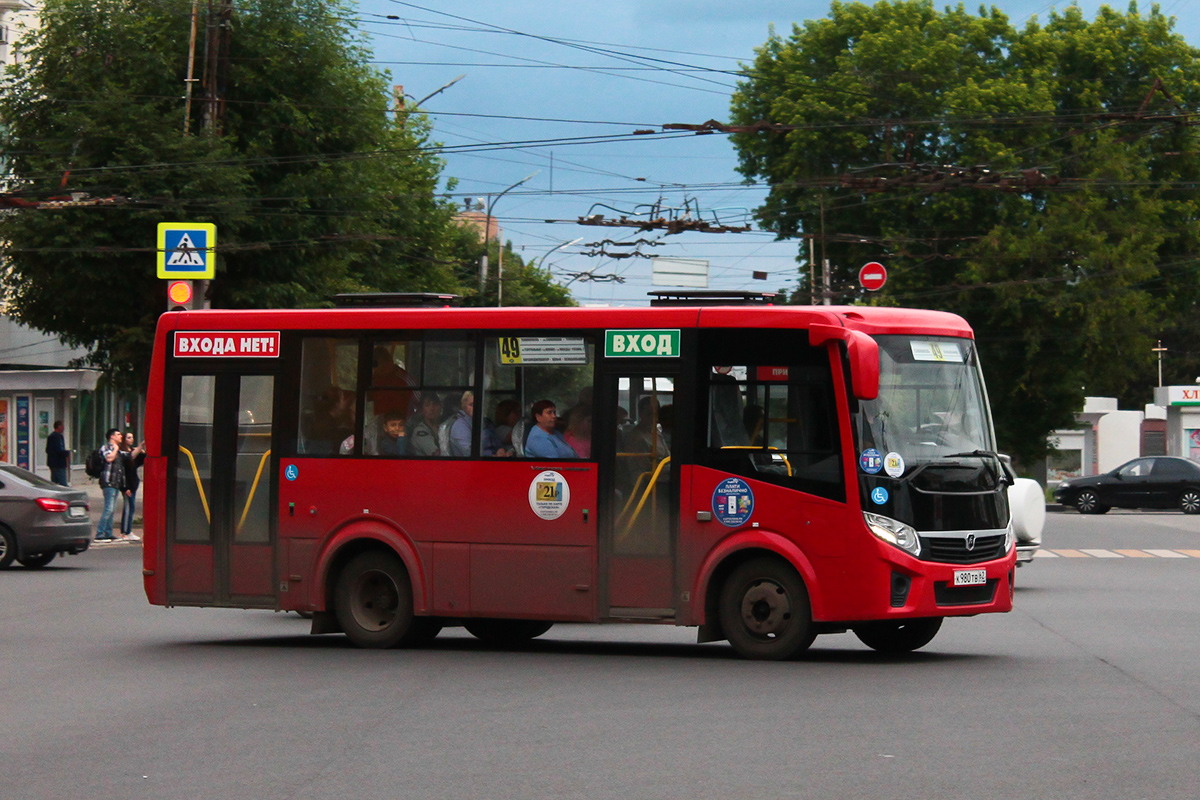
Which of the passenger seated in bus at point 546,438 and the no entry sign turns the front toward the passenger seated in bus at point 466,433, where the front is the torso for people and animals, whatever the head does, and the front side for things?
the no entry sign

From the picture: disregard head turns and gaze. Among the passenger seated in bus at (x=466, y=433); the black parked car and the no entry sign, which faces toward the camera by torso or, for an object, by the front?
the no entry sign

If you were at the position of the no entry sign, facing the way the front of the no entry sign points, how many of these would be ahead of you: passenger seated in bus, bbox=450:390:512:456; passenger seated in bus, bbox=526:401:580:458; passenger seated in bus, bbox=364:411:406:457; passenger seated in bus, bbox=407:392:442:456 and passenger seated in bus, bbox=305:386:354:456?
5

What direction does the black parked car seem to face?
to the viewer's left

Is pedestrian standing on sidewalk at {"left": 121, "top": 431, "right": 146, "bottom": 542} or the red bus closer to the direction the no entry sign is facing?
the red bus

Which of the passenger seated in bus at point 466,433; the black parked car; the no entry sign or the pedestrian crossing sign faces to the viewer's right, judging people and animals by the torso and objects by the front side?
the passenger seated in bus

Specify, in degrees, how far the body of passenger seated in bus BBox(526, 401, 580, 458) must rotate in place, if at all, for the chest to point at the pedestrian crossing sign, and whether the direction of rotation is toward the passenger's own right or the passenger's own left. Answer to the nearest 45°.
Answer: approximately 180°

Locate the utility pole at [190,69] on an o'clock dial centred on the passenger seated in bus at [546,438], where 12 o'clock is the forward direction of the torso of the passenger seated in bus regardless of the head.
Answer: The utility pole is roughly at 7 o'clock from the passenger seated in bus.

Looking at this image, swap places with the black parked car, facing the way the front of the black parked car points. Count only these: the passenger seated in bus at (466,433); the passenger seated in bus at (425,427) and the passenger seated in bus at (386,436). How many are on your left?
3

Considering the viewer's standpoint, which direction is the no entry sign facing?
facing the viewer

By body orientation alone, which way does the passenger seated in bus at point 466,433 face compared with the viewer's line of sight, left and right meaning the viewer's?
facing to the right of the viewer

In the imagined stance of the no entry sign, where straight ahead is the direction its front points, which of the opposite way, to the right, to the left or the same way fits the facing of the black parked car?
to the right
